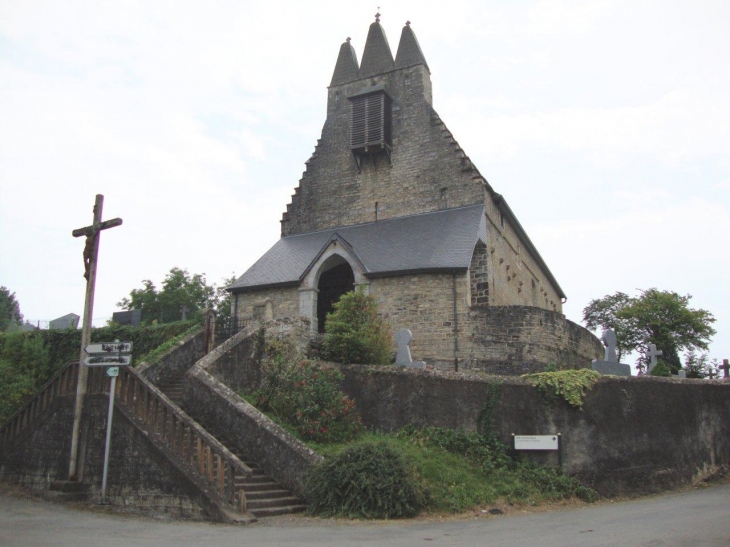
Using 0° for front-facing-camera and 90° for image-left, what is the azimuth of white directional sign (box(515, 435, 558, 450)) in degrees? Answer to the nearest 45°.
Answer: approximately 0°

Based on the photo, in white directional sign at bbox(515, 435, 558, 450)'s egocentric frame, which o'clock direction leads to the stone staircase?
The stone staircase is roughly at 2 o'clock from the white directional sign.

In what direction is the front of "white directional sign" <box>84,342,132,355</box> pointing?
toward the camera

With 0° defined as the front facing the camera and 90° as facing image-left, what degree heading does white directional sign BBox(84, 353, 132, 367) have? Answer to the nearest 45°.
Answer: approximately 0°

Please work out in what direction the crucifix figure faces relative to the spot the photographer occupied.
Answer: facing the viewer and to the left of the viewer

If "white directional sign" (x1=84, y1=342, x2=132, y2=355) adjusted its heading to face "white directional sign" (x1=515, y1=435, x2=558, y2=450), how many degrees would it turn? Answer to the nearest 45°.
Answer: approximately 90° to its left

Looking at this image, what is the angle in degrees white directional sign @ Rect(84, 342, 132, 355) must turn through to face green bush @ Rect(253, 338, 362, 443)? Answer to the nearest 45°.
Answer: approximately 90° to its left

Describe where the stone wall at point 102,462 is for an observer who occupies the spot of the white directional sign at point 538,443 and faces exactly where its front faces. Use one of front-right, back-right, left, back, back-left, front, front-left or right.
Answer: right

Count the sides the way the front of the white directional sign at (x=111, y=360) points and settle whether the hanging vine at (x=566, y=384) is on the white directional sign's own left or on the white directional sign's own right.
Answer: on the white directional sign's own left

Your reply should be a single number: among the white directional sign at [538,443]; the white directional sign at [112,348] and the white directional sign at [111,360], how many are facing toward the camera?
3

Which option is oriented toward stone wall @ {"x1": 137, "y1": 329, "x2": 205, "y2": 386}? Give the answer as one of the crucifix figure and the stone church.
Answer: the stone church

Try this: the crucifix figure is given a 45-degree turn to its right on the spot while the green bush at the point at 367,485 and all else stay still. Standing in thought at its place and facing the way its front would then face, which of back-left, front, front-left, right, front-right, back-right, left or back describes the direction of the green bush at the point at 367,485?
back-left

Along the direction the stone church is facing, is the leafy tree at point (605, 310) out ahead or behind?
behind
